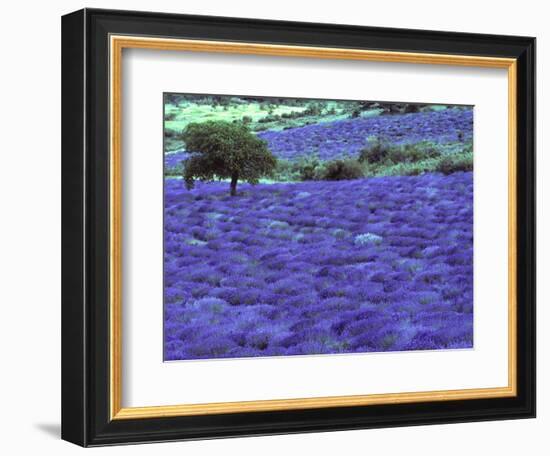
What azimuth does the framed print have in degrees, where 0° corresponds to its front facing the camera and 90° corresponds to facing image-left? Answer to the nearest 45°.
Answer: approximately 315°
